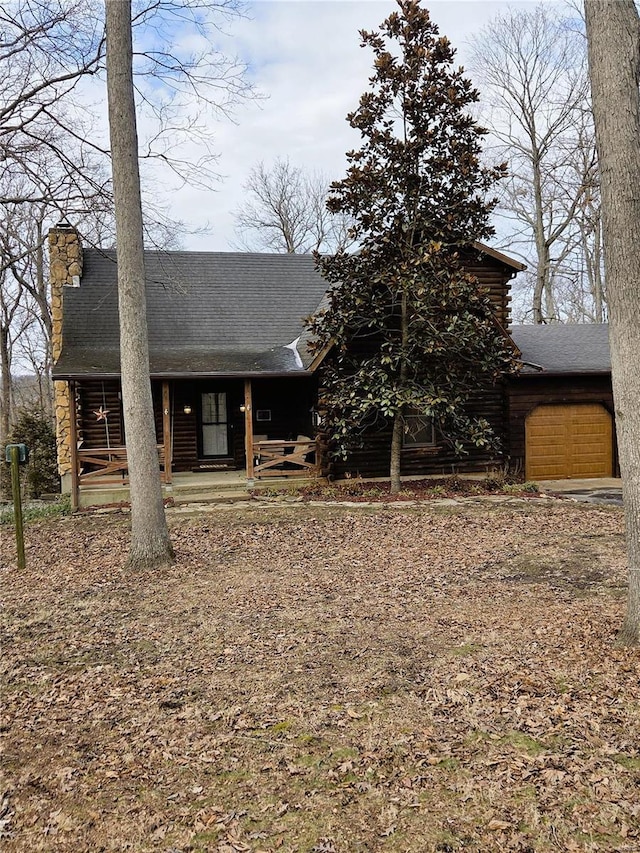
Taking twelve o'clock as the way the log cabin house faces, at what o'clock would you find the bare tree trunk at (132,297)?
The bare tree trunk is roughly at 12 o'clock from the log cabin house.

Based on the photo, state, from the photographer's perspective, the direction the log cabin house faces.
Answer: facing the viewer

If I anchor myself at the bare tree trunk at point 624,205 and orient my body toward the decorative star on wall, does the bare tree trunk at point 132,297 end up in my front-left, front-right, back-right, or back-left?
front-left

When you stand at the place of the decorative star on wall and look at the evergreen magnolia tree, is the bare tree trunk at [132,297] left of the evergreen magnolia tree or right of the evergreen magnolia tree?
right

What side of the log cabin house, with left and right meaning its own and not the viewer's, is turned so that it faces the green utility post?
front

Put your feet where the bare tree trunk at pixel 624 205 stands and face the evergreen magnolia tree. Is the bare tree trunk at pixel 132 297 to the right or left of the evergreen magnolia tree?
left
